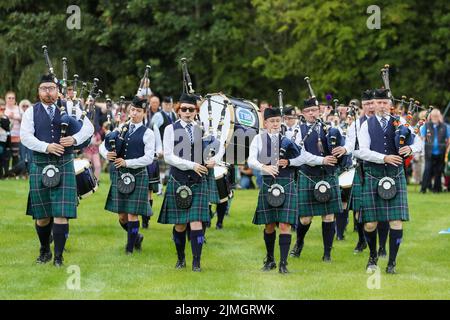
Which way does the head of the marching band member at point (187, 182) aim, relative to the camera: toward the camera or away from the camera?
toward the camera

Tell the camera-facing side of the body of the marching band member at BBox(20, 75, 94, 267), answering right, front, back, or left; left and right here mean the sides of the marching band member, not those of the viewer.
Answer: front

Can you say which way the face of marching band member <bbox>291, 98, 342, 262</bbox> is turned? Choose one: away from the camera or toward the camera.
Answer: toward the camera

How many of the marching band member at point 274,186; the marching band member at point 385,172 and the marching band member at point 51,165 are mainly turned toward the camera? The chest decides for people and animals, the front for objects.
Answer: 3

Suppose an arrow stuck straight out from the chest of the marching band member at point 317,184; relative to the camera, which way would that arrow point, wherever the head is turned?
toward the camera

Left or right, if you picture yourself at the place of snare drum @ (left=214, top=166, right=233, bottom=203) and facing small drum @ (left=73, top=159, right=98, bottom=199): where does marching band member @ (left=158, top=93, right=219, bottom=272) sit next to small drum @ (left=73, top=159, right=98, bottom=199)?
left

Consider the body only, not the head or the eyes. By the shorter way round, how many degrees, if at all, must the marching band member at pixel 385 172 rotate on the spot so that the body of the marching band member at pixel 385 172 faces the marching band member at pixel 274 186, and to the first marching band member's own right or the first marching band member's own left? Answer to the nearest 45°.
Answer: approximately 90° to the first marching band member's own right

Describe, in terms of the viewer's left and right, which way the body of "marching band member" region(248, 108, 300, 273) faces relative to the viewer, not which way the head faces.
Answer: facing the viewer

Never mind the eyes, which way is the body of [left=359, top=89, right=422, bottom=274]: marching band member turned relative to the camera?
toward the camera
